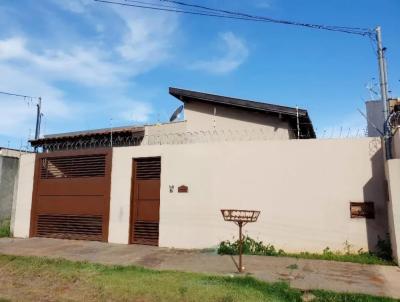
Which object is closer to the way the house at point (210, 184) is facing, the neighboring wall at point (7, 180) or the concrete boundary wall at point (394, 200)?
the concrete boundary wall

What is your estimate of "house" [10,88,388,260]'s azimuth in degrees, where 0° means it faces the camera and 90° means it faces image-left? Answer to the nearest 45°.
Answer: approximately 0°

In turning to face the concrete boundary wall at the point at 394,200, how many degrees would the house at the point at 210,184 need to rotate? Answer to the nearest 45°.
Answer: approximately 45° to its left

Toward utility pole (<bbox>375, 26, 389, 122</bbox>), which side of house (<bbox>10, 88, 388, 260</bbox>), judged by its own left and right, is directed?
left
